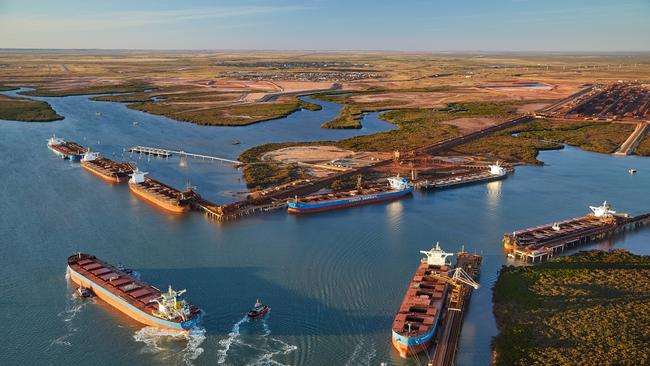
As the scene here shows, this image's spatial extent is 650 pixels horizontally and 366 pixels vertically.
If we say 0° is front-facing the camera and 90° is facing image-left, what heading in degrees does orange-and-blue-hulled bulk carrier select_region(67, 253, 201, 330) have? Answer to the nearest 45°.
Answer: approximately 135°

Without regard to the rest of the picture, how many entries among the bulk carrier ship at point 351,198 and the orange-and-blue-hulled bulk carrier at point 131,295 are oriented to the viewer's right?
0

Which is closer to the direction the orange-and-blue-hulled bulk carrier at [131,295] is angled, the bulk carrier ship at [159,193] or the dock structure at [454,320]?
the bulk carrier ship

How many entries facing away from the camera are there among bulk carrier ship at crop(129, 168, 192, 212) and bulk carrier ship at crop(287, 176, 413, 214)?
0

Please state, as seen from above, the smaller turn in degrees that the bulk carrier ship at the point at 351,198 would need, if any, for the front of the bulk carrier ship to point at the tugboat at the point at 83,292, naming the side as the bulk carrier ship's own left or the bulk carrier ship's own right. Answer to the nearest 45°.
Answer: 0° — it already faces it

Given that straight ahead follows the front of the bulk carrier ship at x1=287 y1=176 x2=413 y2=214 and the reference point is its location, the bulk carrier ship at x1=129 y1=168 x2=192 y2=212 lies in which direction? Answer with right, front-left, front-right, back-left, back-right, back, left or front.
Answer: front-right

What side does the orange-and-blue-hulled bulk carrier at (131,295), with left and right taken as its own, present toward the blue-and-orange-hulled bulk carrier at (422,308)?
back

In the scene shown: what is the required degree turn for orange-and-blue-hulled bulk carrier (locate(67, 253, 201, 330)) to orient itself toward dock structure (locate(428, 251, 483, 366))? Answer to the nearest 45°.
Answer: approximately 180°

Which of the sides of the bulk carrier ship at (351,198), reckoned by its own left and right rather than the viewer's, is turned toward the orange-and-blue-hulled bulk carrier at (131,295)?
front

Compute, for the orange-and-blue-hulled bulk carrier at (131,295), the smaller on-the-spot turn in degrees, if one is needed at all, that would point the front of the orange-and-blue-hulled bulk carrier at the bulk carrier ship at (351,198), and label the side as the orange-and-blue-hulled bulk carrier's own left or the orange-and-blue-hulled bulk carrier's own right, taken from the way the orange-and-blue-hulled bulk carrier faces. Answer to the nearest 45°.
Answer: approximately 90° to the orange-and-blue-hulled bulk carrier's own right

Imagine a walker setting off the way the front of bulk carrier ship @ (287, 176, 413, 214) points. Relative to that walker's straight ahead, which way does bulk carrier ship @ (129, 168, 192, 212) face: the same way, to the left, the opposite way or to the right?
to the left

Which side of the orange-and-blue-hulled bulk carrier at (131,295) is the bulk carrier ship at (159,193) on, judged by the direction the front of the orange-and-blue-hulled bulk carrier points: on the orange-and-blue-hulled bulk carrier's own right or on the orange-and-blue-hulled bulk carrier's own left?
on the orange-and-blue-hulled bulk carrier's own right

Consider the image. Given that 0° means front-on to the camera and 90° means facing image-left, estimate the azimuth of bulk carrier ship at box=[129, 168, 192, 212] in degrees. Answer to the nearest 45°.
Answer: approximately 315°

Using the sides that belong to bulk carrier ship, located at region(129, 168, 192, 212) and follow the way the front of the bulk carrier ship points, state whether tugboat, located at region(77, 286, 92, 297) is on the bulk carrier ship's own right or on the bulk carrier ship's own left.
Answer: on the bulk carrier ship's own right
